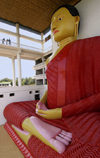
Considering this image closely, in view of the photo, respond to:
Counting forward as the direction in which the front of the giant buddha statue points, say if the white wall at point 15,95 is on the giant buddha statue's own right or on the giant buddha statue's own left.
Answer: on the giant buddha statue's own right

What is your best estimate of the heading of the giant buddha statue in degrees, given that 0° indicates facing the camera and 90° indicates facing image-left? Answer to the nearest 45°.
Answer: approximately 45°
